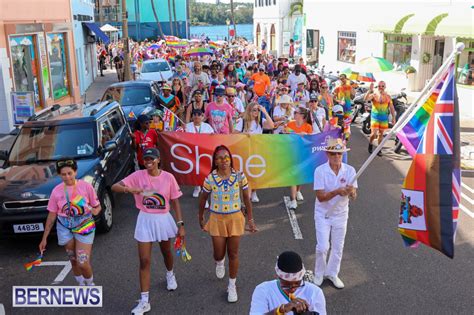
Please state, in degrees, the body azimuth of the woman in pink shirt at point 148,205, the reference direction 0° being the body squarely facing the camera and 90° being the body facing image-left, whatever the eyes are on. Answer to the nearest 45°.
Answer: approximately 0°

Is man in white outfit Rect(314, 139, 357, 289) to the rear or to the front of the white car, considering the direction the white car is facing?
to the front

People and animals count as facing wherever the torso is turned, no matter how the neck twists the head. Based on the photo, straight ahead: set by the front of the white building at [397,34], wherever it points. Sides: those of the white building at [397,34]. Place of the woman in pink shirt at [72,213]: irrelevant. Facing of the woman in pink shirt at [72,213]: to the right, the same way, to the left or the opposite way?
to the left

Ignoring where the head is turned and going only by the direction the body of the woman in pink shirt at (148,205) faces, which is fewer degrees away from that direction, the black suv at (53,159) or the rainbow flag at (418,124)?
the rainbow flag

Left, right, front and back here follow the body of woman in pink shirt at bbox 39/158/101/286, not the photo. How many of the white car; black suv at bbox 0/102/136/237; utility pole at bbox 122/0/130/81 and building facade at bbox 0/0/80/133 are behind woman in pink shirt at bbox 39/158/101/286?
4

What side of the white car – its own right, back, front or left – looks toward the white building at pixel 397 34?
left

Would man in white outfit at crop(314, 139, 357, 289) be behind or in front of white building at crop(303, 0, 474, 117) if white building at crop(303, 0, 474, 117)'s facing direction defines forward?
in front

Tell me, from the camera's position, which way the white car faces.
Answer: facing the viewer

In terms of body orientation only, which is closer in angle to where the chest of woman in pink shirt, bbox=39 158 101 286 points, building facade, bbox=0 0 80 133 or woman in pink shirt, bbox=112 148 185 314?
the woman in pink shirt

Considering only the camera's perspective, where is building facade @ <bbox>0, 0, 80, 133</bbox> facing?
facing the viewer and to the right of the viewer

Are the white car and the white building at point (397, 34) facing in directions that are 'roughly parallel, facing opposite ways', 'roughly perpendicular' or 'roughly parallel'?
roughly perpendicular

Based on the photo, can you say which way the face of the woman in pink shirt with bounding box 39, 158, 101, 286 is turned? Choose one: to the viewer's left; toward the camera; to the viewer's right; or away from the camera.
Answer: toward the camera

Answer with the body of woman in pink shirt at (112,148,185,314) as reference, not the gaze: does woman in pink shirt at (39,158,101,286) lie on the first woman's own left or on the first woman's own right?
on the first woman's own right

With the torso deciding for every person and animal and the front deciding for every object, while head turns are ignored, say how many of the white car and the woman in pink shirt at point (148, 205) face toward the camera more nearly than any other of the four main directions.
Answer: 2

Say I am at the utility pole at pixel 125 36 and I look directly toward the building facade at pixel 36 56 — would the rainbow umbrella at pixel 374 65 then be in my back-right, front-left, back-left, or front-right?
front-left

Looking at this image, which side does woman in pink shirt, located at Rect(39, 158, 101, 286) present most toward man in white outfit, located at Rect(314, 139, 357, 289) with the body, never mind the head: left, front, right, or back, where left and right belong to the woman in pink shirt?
left

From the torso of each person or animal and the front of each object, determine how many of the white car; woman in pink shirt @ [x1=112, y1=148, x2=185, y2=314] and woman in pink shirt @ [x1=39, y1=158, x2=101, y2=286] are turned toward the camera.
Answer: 3

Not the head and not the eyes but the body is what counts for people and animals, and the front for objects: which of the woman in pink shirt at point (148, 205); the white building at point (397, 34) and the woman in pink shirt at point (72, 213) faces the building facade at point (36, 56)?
the white building

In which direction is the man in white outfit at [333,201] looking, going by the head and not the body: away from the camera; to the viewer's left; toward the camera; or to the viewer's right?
toward the camera

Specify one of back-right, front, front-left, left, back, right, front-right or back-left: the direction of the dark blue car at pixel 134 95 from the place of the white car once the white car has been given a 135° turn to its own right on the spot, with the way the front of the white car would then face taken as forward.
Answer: back-left

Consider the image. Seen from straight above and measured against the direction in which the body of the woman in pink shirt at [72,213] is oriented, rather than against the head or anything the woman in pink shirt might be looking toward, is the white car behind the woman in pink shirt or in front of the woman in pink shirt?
behind

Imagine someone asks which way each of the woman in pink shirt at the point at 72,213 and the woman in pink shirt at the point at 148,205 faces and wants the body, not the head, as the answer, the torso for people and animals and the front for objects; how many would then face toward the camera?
2

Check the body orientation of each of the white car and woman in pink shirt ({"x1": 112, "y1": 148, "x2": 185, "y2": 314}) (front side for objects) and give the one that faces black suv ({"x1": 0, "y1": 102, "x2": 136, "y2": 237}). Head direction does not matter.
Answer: the white car

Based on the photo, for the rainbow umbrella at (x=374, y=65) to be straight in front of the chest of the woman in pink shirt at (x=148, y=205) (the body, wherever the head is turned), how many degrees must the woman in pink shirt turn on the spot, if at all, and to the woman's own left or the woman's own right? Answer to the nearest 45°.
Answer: approximately 135° to the woman's own left
